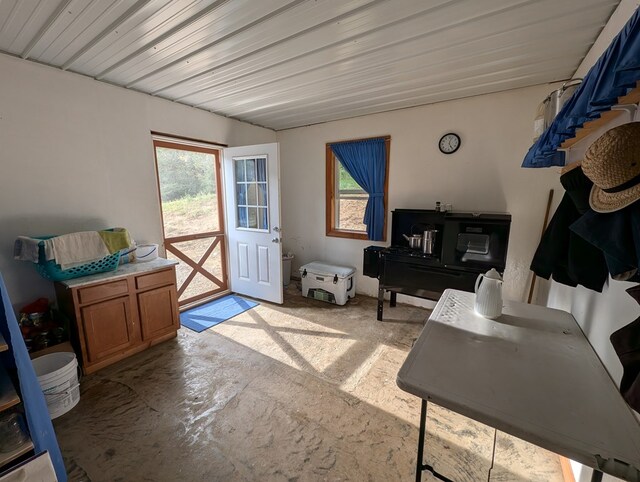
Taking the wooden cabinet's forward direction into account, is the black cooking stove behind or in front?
in front

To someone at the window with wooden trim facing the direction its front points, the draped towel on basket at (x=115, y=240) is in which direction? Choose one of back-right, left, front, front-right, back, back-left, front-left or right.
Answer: front

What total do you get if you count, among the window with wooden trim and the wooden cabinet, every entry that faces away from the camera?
0

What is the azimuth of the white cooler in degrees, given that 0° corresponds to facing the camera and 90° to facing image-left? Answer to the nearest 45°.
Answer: approximately 45°

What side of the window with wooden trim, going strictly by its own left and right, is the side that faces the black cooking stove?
left

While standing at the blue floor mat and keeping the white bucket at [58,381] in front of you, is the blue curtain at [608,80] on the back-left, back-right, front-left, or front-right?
front-left

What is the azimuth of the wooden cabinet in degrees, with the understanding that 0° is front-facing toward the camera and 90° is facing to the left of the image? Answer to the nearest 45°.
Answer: approximately 315°

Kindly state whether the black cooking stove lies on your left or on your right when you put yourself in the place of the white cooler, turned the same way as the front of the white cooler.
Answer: on your left

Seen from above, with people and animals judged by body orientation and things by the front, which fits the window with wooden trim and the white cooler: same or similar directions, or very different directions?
same or similar directions

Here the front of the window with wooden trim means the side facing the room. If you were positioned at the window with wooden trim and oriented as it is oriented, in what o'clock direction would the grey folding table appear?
The grey folding table is roughly at 10 o'clock from the window with wooden trim.

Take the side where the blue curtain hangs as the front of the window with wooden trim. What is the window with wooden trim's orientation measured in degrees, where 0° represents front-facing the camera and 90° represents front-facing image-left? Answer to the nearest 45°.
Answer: approximately 45°

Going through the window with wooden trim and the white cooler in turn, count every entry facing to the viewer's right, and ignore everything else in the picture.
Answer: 0

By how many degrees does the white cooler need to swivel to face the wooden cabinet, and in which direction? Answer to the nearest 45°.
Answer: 0° — it already faces it

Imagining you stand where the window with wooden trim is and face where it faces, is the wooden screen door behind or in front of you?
in front

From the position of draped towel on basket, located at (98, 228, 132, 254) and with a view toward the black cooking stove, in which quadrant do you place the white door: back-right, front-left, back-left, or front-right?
front-left

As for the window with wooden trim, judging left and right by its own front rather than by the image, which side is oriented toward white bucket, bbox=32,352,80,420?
front

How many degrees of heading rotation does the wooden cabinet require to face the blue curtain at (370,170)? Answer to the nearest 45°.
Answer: approximately 45° to its left

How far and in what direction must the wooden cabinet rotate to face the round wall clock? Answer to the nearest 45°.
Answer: approximately 45° to its left
